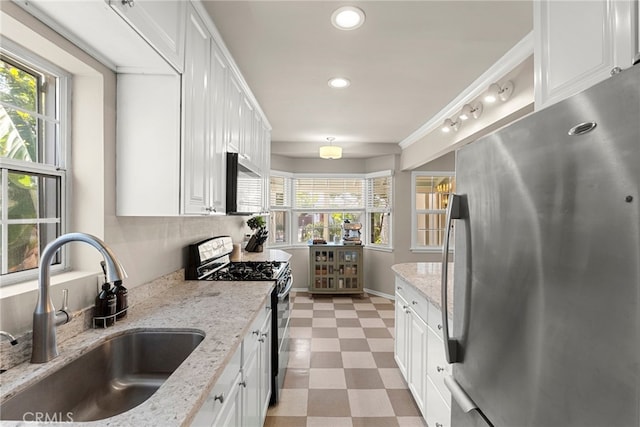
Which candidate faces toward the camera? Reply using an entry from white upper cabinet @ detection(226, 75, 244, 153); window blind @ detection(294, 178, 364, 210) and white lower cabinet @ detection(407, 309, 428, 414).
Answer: the window blind

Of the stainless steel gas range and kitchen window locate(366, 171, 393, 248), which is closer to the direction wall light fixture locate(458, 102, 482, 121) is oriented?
the stainless steel gas range

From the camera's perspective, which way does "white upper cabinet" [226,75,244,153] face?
to the viewer's right

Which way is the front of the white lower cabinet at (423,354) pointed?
to the viewer's left

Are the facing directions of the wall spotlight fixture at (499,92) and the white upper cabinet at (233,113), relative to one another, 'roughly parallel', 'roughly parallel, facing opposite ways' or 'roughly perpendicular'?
roughly parallel, facing opposite ways

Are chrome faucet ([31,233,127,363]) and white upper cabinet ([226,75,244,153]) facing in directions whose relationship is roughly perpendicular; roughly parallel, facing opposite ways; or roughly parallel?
roughly parallel

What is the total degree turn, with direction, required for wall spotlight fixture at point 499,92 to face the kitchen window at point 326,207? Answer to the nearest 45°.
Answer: approximately 90° to its right

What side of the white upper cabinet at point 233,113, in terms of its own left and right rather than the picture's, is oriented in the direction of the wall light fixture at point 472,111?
front

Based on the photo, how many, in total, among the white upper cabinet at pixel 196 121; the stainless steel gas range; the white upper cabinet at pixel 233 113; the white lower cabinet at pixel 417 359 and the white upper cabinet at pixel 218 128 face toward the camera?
0

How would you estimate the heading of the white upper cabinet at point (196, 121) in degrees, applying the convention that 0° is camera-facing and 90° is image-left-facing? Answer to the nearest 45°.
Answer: approximately 270°

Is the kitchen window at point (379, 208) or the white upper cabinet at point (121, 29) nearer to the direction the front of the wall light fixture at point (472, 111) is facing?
the white upper cabinet

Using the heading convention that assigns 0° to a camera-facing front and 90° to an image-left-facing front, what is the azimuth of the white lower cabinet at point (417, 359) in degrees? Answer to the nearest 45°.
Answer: approximately 90°

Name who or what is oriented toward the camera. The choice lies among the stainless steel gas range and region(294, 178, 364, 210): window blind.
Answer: the window blind

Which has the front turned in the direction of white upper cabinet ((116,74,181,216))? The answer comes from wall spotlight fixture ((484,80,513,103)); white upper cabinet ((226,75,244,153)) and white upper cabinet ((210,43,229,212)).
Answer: the wall spotlight fixture

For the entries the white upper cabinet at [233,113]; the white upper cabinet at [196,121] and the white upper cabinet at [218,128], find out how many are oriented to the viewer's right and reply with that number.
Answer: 3

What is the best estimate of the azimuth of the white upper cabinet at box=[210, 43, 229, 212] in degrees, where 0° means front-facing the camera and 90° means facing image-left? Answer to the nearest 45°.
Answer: approximately 270°

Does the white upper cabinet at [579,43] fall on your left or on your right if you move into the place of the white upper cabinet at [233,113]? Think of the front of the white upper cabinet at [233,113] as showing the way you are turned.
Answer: on your right

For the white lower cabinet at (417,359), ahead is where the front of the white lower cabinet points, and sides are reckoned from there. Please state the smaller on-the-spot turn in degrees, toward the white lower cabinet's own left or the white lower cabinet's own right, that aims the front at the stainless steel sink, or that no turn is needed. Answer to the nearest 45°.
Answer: approximately 45° to the white lower cabinet's own left

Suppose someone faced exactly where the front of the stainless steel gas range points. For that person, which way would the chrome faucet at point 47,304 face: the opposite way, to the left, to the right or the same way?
the same way

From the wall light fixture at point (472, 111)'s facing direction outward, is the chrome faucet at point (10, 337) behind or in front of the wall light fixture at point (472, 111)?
in front
